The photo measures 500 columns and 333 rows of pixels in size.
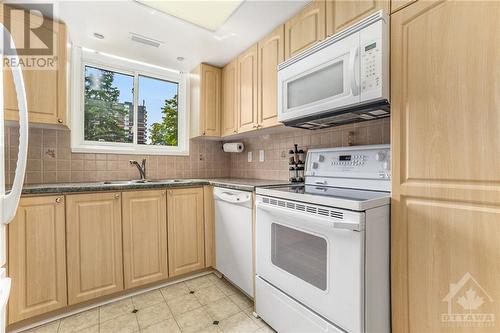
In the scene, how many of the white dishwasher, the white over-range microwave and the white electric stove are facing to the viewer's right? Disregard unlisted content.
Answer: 0

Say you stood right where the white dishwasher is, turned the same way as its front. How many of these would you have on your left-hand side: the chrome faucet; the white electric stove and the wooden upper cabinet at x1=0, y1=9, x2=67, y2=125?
1

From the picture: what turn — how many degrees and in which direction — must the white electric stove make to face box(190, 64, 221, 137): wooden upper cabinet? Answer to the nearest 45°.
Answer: approximately 90° to its right

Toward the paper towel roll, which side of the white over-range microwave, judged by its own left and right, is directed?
right

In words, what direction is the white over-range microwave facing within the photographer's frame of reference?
facing the viewer and to the left of the viewer

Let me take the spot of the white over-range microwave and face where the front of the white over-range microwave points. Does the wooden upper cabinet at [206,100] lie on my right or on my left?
on my right

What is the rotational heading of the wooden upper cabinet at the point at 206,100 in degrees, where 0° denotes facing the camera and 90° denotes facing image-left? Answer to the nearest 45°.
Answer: approximately 315°

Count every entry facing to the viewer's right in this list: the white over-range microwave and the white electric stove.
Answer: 0

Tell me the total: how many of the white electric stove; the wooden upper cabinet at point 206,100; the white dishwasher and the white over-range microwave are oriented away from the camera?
0

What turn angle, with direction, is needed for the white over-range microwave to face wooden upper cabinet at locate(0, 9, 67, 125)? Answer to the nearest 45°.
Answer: approximately 45° to its right
